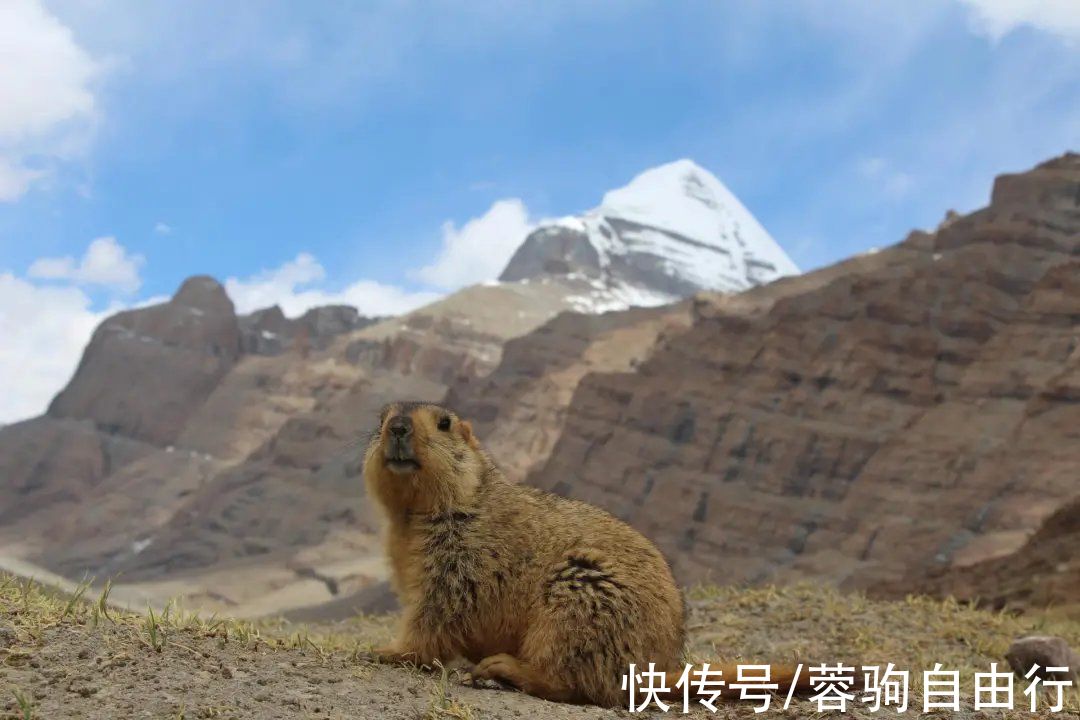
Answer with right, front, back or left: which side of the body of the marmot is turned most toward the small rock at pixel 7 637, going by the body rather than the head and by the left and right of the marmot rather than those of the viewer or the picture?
front

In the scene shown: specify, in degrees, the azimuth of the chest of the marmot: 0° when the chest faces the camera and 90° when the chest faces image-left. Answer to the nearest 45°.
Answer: approximately 90°

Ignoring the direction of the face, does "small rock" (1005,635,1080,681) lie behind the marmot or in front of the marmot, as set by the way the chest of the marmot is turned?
behind
